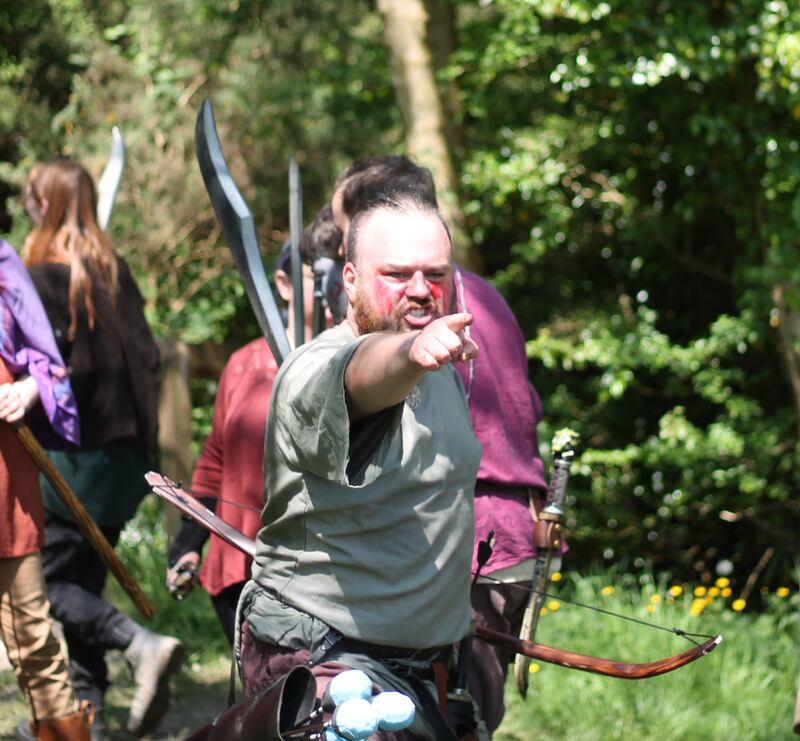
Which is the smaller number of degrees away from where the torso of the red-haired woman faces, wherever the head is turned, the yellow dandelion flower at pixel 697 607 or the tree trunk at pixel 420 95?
the tree trunk

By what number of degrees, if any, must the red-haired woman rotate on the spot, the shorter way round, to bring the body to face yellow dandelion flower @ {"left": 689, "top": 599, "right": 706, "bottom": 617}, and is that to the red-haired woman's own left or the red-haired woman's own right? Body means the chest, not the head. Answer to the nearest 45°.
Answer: approximately 135° to the red-haired woman's own right

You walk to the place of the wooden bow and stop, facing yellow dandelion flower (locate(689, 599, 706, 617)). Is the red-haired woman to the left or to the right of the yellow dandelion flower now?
left

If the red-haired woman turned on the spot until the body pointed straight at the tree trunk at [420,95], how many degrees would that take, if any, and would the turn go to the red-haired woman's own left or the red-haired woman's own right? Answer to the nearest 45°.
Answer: approximately 90° to the red-haired woman's own right

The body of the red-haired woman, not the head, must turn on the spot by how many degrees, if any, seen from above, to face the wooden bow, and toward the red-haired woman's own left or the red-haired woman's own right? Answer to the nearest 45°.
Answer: approximately 135° to the red-haired woman's own left

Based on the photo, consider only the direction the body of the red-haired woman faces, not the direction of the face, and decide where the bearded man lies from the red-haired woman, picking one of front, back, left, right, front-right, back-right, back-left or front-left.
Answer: back-left

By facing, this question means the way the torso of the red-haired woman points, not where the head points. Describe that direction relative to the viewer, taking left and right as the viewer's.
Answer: facing away from the viewer and to the left of the viewer

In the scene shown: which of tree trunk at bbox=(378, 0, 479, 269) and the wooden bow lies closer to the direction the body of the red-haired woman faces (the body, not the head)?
the tree trunk

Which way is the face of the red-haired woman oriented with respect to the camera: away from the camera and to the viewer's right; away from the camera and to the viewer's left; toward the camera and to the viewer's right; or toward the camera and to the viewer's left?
away from the camera and to the viewer's left
